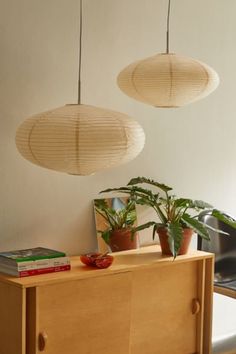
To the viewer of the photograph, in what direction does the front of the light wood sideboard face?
facing the viewer and to the right of the viewer
